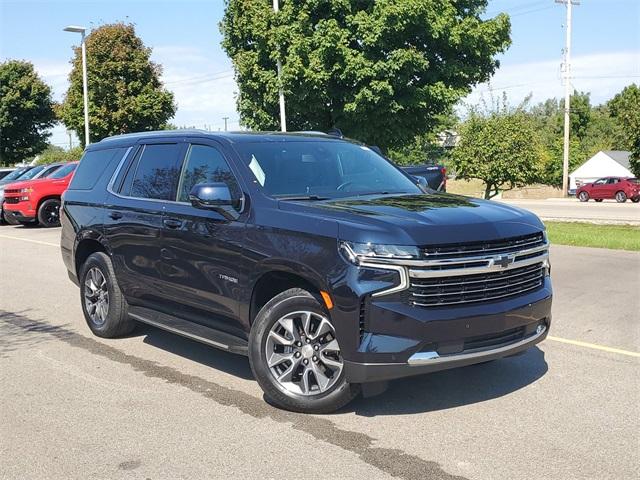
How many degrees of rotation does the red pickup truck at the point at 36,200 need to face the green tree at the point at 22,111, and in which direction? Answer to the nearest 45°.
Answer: approximately 135° to its right

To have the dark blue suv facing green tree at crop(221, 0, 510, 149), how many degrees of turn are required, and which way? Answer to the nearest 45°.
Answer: approximately 135° to its left

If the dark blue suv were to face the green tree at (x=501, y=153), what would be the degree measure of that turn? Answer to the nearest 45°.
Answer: approximately 135° to its left

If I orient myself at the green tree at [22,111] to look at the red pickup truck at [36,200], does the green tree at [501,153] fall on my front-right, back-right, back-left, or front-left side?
front-left

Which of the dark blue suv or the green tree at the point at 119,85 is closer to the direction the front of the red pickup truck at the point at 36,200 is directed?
the dark blue suv

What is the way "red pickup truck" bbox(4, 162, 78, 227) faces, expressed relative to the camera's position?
facing the viewer and to the left of the viewer

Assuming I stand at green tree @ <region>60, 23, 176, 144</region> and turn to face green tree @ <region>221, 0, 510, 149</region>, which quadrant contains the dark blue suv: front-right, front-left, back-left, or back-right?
front-right

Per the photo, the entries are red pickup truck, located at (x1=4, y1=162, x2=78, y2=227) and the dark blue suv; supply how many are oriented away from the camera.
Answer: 0

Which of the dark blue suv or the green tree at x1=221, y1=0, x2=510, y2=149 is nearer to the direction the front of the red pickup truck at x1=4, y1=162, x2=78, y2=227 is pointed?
the dark blue suv

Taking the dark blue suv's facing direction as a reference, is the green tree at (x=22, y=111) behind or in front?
behind

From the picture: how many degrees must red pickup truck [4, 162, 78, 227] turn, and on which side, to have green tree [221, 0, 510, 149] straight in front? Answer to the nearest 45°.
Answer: approximately 135° to its left

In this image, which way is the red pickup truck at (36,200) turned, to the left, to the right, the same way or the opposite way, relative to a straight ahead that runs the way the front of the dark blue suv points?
to the right

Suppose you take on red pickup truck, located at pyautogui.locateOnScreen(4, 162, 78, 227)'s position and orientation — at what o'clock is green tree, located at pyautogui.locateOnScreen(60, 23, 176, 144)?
The green tree is roughly at 5 o'clock from the red pickup truck.
